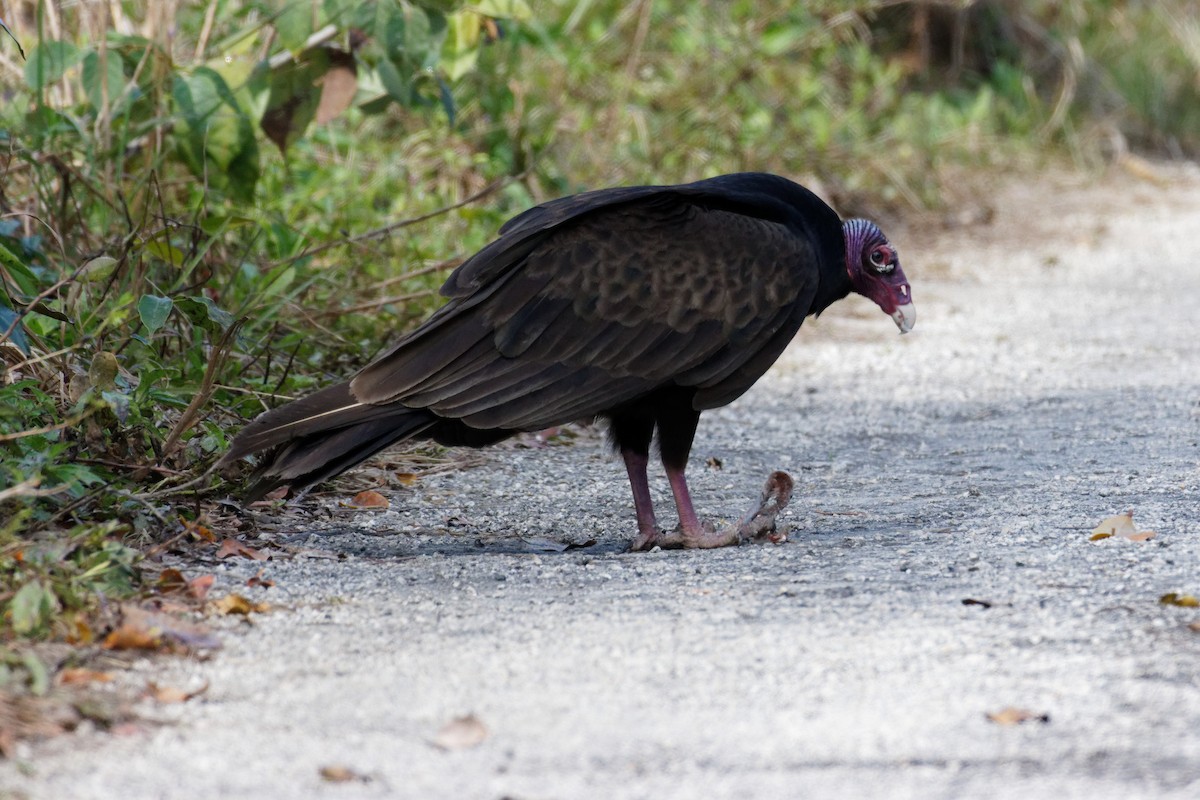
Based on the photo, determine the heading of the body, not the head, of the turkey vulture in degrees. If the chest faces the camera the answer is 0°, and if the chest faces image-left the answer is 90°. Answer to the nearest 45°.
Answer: approximately 270°

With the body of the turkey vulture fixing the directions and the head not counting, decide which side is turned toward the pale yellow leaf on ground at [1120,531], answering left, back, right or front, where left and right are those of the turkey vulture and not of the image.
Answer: front

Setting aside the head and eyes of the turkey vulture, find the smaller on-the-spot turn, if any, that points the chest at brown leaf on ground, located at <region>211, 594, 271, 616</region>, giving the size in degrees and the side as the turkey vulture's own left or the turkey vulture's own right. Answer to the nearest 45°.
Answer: approximately 135° to the turkey vulture's own right

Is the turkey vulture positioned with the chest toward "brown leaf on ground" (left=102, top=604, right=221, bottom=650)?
no

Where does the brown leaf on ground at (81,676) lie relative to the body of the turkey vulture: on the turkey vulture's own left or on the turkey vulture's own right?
on the turkey vulture's own right

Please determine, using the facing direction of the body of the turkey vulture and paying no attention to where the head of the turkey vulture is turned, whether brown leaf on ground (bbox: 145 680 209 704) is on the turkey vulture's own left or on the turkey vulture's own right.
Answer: on the turkey vulture's own right

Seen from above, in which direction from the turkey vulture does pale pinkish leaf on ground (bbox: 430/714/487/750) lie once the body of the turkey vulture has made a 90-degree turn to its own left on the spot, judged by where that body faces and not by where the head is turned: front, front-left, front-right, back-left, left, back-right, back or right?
back

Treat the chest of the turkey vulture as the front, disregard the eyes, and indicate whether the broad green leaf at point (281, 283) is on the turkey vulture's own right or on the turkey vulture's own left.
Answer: on the turkey vulture's own left

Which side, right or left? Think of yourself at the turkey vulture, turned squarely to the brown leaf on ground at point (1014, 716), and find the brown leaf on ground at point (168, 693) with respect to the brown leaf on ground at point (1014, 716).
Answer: right

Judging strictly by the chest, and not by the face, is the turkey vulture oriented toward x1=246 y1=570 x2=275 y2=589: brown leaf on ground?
no

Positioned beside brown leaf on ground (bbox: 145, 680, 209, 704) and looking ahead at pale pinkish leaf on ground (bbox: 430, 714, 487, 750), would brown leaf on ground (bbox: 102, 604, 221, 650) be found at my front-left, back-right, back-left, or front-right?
back-left

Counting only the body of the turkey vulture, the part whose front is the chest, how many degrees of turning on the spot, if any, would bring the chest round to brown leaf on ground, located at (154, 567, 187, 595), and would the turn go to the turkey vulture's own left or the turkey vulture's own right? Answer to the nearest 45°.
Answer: approximately 135° to the turkey vulture's own right

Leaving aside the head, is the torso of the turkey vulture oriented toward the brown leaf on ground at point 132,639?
no
